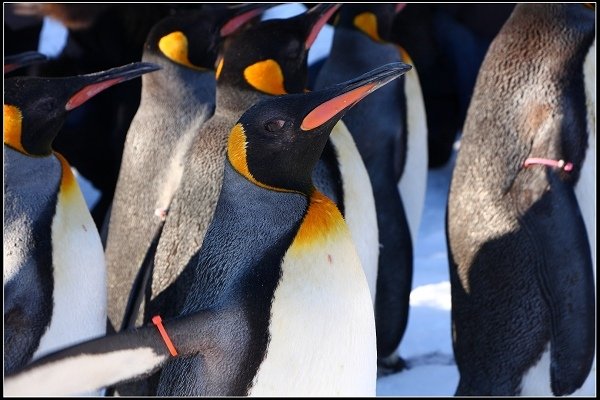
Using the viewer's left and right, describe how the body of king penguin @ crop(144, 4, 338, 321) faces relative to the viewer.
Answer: facing away from the viewer and to the right of the viewer

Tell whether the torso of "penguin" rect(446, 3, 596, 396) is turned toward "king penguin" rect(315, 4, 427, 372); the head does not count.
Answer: no

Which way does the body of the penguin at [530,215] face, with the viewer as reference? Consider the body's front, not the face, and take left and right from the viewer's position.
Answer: facing away from the viewer and to the right of the viewer

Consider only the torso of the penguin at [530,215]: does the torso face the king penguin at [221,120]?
no

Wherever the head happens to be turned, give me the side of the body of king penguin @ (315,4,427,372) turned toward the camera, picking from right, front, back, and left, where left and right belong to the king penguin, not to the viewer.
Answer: right

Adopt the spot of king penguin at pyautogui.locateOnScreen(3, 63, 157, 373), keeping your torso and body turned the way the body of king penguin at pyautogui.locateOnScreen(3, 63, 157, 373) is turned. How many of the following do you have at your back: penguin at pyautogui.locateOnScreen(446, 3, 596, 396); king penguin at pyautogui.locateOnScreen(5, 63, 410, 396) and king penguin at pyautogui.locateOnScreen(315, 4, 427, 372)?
0

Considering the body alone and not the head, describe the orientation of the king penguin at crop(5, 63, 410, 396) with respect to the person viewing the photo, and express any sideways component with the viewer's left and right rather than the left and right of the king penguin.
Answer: facing to the right of the viewer

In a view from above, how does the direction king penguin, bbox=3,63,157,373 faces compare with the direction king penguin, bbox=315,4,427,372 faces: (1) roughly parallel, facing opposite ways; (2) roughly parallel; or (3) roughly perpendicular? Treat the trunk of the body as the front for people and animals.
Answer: roughly parallel

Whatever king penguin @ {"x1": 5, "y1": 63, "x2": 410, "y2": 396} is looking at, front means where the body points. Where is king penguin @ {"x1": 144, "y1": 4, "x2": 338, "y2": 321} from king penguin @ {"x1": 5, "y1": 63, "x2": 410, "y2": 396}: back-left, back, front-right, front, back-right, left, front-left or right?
left

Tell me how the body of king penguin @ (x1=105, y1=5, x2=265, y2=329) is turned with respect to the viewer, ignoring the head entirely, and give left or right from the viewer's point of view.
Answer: facing away from the viewer and to the right of the viewer

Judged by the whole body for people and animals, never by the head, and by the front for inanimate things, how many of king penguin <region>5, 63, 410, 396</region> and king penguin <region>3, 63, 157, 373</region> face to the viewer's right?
2

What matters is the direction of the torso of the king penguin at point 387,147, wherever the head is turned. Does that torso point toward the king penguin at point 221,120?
no
